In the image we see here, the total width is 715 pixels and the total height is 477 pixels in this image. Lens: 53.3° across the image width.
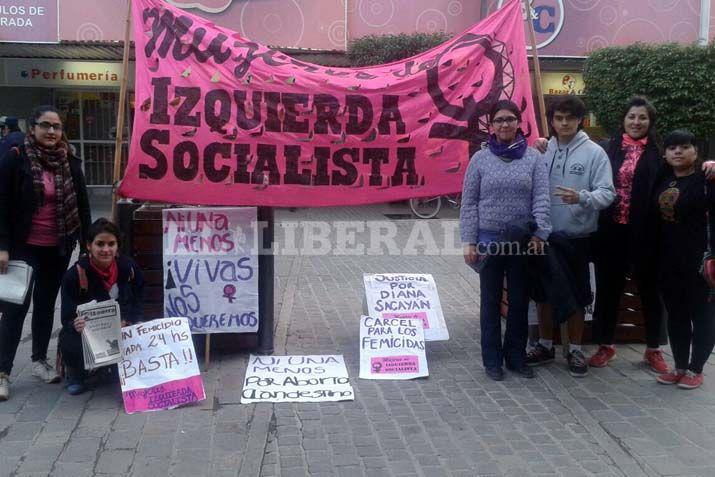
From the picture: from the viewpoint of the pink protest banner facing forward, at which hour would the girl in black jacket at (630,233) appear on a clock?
The girl in black jacket is roughly at 9 o'clock from the pink protest banner.

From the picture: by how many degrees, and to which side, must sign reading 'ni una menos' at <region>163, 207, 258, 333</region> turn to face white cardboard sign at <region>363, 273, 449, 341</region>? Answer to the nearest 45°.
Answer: approximately 90° to its left

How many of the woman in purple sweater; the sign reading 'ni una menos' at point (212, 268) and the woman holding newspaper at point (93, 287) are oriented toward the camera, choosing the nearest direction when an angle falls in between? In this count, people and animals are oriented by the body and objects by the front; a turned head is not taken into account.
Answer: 3

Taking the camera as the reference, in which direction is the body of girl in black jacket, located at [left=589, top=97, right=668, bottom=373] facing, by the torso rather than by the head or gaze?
toward the camera

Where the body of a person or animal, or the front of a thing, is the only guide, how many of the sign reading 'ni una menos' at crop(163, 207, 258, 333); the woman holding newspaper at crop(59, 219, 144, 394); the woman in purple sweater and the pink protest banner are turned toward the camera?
4

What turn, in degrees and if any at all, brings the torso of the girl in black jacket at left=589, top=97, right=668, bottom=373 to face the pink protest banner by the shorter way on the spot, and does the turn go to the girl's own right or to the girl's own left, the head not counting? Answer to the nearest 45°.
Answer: approximately 90° to the girl's own right

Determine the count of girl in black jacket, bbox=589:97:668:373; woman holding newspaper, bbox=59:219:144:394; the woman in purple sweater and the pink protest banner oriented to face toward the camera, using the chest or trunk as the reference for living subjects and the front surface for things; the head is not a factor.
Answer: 4

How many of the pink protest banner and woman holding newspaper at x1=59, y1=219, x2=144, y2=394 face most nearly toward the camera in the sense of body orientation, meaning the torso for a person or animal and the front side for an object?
2

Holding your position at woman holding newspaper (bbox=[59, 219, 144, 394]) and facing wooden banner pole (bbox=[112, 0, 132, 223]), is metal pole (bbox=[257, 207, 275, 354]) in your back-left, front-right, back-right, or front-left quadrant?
front-right

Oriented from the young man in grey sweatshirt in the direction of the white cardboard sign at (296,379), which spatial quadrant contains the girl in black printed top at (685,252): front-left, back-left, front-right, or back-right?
back-left

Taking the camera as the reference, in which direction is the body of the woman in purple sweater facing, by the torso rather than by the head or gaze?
toward the camera

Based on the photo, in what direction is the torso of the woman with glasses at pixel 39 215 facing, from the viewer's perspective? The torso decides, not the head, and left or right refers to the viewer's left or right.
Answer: facing the viewer and to the right of the viewer

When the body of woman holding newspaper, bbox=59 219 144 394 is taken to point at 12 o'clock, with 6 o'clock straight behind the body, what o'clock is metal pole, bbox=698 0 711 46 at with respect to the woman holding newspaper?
The metal pole is roughly at 8 o'clock from the woman holding newspaper.

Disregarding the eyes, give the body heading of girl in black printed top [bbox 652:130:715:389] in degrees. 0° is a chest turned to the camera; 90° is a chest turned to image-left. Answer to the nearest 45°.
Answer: approximately 45°
